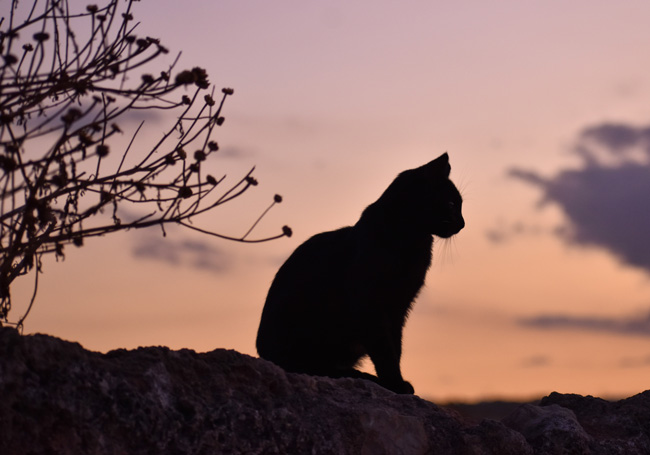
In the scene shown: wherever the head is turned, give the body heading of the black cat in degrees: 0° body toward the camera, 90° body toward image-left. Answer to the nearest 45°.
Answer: approximately 270°
